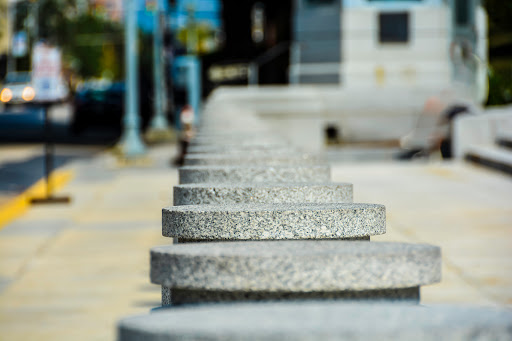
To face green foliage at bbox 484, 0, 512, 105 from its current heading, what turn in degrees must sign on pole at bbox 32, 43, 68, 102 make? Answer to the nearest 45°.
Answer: approximately 90° to its left

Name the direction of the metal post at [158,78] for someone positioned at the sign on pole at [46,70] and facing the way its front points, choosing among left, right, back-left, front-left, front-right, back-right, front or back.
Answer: back

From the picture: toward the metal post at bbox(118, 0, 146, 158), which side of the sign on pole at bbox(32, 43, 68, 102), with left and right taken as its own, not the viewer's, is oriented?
back

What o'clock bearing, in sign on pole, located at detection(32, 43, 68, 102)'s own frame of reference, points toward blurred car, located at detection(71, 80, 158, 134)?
The blurred car is roughly at 6 o'clock from the sign on pole.

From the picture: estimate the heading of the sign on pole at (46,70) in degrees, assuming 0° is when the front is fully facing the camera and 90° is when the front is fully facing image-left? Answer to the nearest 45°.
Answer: approximately 0°
